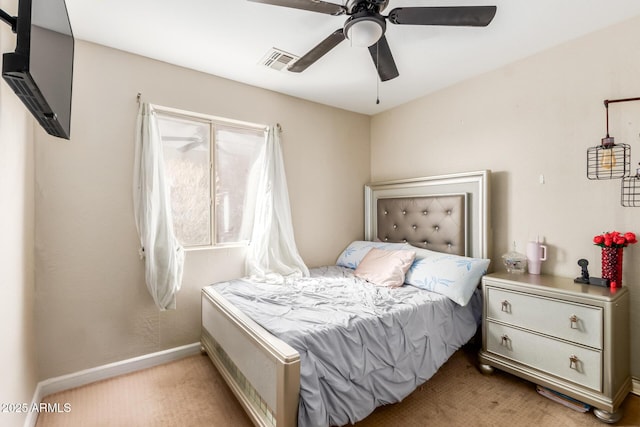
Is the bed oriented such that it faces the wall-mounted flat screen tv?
yes

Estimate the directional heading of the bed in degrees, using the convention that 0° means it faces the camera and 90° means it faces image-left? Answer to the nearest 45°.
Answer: approximately 45°

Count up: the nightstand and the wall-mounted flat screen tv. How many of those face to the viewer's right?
1

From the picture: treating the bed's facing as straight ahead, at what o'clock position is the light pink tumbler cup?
The light pink tumbler cup is roughly at 7 o'clock from the bed.

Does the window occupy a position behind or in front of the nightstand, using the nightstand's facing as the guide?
in front

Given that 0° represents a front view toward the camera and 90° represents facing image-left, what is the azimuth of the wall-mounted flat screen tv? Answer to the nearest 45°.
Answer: approximately 270°

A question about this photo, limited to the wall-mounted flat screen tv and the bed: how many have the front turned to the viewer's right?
1

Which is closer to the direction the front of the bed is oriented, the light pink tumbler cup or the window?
the window

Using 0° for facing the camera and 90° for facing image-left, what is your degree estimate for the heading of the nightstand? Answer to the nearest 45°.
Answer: approximately 45°

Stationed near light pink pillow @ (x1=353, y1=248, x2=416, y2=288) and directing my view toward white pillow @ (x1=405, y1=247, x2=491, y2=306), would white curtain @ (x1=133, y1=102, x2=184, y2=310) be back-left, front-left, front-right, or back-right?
back-right

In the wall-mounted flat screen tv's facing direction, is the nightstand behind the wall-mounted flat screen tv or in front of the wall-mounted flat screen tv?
in front
